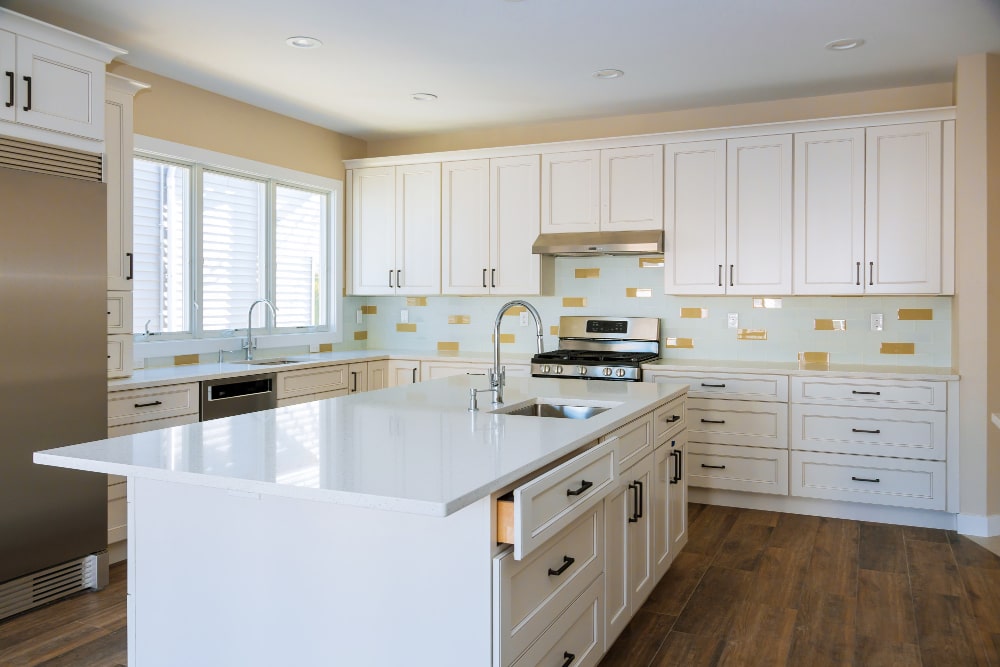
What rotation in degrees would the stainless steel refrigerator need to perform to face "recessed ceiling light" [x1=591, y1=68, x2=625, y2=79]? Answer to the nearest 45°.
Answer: approximately 45° to its left

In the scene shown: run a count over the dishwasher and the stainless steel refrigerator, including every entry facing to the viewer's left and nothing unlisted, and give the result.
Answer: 0

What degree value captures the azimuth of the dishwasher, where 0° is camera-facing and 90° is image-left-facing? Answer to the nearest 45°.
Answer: approximately 315°

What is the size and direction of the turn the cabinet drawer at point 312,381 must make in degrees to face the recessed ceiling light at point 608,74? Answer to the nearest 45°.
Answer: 0° — it already faces it

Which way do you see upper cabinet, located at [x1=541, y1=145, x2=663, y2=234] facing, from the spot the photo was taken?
facing the viewer

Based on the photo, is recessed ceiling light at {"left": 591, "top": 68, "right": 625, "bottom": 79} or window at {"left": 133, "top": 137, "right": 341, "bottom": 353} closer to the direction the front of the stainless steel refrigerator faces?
the recessed ceiling light

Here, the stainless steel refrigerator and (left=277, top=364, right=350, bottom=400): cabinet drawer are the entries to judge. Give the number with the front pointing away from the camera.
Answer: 0

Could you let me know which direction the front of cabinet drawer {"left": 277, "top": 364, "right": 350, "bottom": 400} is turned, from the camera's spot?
facing the viewer and to the right of the viewer

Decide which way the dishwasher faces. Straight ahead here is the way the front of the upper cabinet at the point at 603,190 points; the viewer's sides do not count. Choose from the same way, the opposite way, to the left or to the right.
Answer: to the left

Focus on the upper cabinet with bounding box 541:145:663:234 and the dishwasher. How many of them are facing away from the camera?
0

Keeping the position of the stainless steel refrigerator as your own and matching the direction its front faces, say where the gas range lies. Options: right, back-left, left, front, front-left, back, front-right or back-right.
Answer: front-left

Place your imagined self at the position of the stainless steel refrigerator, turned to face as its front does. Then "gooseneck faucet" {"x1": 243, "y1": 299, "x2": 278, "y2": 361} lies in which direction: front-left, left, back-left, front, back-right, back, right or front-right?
left

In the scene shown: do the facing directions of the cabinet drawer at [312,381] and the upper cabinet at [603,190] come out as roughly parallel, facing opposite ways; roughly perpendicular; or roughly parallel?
roughly perpendicular

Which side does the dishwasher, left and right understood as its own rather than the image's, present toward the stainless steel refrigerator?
right
